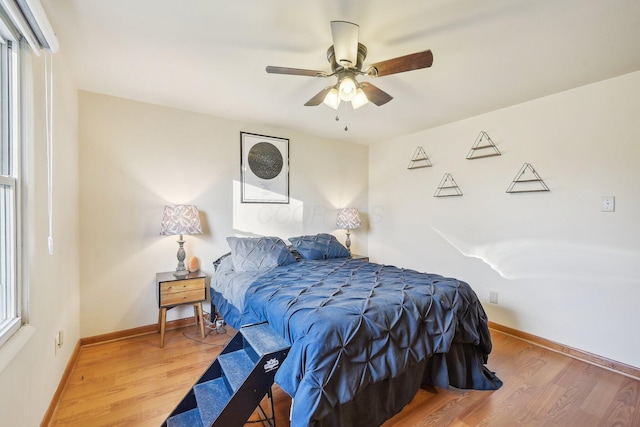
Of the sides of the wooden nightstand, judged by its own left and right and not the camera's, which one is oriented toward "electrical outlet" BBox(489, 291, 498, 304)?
left

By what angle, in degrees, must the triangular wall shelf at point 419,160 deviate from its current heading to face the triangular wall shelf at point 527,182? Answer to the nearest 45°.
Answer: approximately 90° to its left

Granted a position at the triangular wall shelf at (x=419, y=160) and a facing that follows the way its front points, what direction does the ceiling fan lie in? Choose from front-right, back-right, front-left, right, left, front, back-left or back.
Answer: front-left

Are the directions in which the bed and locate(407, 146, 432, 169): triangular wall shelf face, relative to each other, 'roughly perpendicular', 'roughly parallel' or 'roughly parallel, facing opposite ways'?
roughly perpendicular

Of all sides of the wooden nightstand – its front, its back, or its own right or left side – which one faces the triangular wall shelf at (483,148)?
left

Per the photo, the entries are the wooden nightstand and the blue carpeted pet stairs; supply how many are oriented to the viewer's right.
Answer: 0

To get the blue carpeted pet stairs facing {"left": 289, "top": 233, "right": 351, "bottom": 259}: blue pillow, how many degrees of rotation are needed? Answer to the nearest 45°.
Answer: approximately 180°

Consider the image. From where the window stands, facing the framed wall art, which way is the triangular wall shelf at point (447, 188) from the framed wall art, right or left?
right

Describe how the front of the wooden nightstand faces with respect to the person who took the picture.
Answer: facing the viewer

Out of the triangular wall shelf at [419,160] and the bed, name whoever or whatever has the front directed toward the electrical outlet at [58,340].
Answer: the triangular wall shelf

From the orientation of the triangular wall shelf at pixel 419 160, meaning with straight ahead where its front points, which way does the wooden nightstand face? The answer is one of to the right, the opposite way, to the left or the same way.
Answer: to the left

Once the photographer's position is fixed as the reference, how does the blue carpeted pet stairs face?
facing the viewer and to the left of the viewer

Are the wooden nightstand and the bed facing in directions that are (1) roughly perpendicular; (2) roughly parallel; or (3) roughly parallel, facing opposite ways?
roughly parallel

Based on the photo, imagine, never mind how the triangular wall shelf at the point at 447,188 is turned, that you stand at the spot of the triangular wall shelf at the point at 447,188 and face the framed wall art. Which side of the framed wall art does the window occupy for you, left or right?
left

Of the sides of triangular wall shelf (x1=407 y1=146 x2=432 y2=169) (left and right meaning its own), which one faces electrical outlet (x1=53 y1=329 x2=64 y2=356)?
front

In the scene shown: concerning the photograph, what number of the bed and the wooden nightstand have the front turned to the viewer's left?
0
